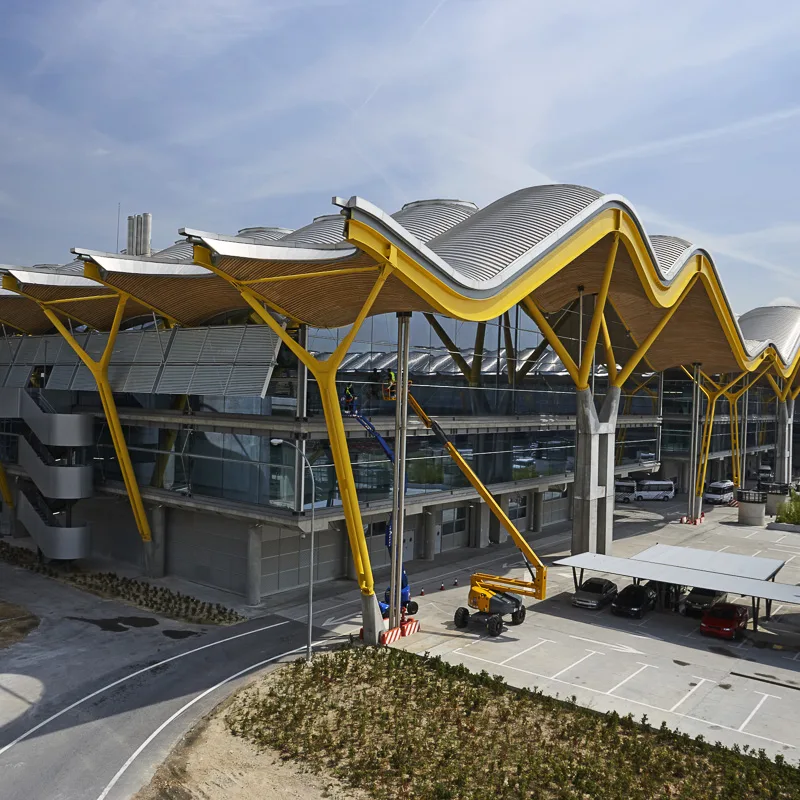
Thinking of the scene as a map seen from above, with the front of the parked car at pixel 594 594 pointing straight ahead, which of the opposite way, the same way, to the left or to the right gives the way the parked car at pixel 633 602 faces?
the same way

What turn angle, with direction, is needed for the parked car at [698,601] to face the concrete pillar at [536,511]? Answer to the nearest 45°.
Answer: approximately 90° to its right

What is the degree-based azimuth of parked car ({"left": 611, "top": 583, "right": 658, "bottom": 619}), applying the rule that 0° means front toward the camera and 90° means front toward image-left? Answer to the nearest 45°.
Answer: approximately 45°

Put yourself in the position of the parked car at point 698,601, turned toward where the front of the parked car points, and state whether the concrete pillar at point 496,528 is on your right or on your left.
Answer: on your right

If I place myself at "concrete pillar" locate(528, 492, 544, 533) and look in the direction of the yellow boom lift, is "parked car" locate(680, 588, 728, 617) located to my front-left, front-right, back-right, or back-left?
front-left

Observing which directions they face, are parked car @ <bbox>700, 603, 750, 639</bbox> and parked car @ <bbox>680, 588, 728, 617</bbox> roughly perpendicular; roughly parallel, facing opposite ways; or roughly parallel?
roughly parallel

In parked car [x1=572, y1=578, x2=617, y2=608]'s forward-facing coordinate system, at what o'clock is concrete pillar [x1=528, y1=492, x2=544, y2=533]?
The concrete pillar is roughly at 4 o'clock from the parked car.

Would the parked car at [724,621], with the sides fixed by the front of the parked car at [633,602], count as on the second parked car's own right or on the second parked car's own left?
on the second parked car's own left

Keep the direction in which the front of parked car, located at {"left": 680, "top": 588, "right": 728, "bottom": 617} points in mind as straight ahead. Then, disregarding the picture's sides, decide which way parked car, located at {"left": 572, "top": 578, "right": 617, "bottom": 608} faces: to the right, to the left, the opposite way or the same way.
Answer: the same way

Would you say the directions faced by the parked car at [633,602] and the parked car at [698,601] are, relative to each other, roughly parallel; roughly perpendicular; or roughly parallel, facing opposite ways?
roughly parallel

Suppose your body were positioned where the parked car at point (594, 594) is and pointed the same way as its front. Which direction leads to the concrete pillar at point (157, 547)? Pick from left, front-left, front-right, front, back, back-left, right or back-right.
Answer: front-right

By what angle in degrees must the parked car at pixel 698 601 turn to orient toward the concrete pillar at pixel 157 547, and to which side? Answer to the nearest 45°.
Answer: approximately 45° to its right

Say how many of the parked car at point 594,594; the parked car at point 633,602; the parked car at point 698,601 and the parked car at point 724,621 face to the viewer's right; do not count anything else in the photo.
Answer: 0
